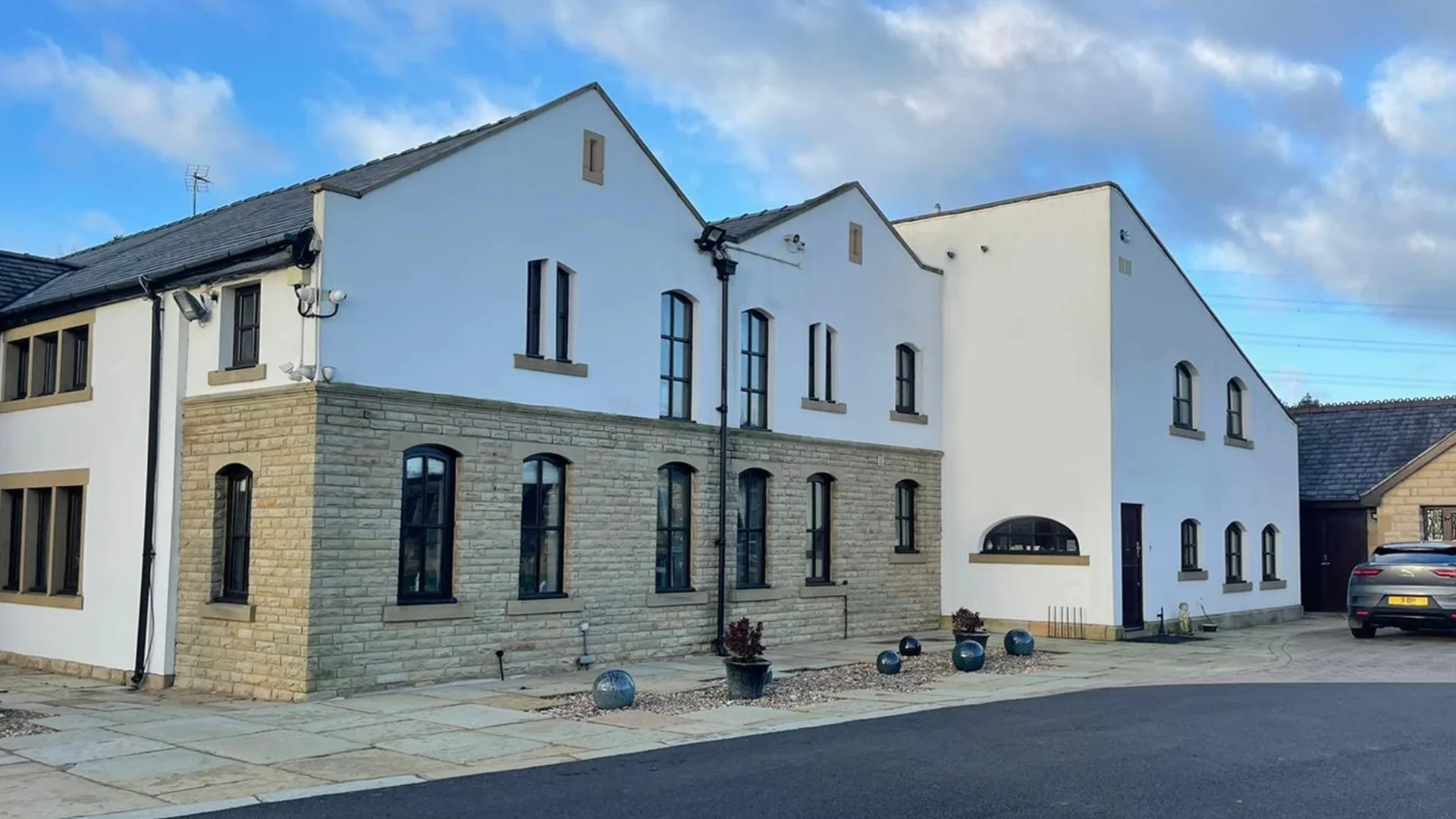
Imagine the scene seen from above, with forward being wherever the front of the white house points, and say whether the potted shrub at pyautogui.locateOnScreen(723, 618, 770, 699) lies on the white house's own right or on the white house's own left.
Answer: on the white house's own right

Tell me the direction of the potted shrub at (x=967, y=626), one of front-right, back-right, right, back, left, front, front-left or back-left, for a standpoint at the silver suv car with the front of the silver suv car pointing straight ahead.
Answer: back-left

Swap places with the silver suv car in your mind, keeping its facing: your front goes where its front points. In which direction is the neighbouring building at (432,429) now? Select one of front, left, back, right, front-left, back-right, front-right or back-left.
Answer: back-left

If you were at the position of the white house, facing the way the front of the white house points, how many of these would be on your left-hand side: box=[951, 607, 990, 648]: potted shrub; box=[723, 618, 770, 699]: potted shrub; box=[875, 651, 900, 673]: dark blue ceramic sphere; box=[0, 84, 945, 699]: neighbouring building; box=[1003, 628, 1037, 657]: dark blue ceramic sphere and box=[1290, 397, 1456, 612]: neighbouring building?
1

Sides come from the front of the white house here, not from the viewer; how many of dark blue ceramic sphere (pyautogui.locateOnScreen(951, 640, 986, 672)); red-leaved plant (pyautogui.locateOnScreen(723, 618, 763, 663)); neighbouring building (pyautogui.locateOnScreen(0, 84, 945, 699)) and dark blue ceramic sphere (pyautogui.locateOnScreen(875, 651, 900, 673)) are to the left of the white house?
0

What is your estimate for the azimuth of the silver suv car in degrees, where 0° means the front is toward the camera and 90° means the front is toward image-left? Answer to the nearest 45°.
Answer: approximately 180°

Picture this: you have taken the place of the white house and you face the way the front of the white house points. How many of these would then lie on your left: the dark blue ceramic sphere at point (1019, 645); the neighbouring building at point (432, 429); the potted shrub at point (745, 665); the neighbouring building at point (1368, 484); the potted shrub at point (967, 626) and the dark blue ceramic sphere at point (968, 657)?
1

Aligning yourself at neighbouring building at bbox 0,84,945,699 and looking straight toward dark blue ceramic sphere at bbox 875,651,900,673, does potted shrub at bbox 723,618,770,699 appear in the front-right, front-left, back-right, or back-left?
front-right

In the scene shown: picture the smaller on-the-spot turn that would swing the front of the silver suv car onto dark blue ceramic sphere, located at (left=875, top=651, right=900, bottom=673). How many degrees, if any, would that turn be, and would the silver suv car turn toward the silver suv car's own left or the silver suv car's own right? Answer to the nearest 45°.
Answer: approximately 135° to the silver suv car's own left

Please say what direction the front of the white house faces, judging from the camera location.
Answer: facing the viewer and to the right of the viewer

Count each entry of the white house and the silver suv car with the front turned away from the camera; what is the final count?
1

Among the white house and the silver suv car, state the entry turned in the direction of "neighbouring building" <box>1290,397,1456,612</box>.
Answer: the silver suv car

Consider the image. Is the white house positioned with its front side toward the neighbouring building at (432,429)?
no

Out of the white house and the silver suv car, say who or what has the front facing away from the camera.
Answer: the silver suv car

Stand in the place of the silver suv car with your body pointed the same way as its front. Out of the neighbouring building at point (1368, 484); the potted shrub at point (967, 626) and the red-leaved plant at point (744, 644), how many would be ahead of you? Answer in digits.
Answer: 1

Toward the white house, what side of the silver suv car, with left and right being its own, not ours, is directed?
left

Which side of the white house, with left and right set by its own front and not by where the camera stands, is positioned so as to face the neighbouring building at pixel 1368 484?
left
